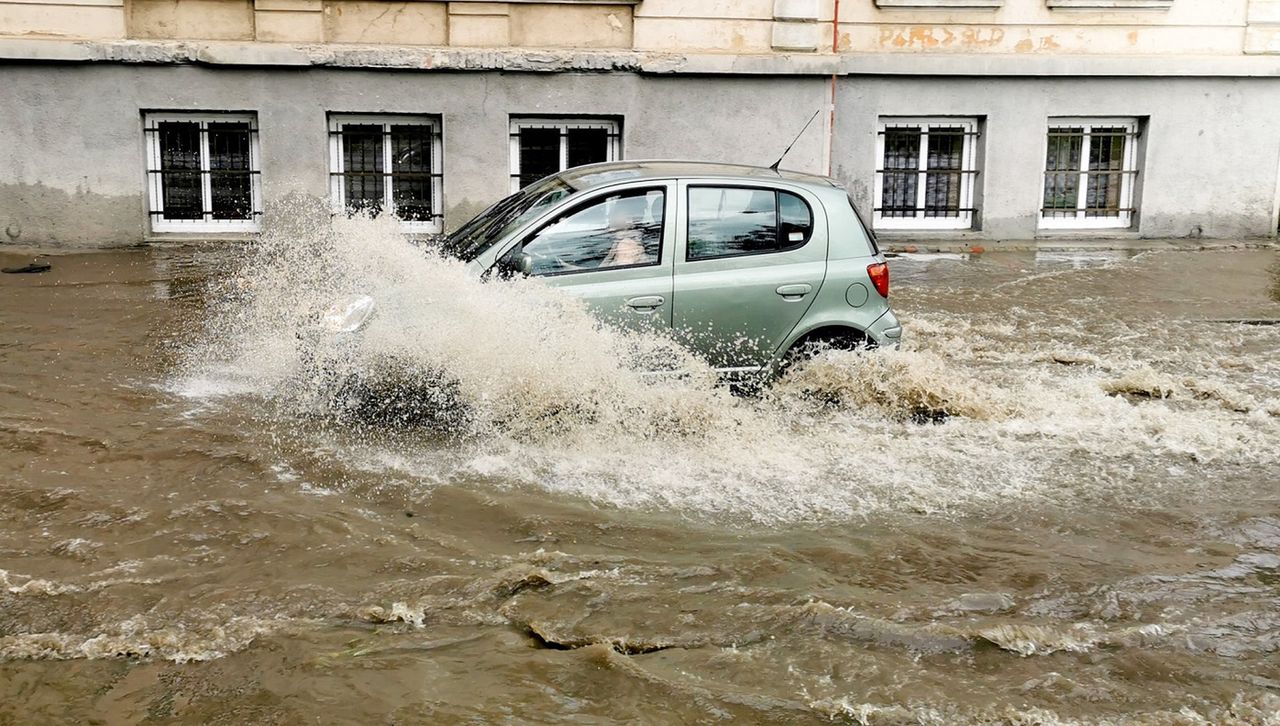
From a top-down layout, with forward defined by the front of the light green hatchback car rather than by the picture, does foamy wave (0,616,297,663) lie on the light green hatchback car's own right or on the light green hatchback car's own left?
on the light green hatchback car's own left

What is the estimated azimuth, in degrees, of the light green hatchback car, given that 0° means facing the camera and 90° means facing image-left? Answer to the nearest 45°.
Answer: approximately 90°

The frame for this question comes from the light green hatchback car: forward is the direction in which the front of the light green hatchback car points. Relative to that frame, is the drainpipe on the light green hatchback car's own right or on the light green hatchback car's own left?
on the light green hatchback car's own right

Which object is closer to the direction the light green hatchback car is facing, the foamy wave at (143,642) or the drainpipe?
the foamy wave

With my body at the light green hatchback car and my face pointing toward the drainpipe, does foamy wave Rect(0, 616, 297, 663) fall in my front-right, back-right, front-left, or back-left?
back-left
